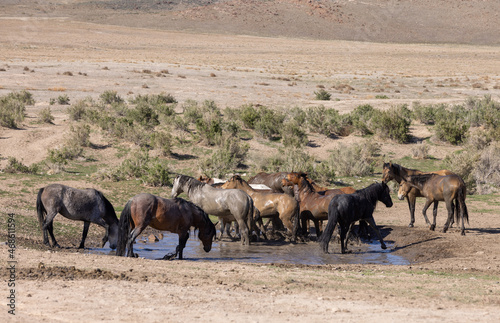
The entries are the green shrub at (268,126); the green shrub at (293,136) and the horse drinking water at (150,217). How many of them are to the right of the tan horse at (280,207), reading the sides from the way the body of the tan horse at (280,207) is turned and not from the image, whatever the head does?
2

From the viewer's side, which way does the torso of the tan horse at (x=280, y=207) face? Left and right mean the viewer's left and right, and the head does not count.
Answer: facing to the left of the viewer

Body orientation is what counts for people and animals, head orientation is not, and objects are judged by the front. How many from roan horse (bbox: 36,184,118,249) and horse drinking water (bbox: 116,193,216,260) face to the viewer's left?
0

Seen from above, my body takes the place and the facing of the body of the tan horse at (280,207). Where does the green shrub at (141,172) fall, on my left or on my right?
on my right

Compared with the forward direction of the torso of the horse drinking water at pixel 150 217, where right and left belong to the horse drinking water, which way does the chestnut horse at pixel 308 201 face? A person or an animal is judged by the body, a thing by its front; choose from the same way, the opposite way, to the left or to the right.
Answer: the opposite way

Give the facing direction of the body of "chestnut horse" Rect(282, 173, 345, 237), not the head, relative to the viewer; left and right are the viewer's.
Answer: facing to the left of the viewer

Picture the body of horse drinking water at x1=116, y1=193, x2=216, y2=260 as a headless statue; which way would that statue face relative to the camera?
to the viewer's right

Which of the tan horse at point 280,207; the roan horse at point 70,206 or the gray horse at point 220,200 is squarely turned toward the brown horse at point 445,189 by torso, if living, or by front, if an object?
the roan horse at point 70,206

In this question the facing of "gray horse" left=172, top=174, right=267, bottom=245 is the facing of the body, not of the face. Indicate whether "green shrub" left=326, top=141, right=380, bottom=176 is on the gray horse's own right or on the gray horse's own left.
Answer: on the gray horse's own right

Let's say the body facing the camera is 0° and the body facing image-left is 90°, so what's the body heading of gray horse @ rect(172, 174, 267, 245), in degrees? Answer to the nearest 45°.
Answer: approximately 90°

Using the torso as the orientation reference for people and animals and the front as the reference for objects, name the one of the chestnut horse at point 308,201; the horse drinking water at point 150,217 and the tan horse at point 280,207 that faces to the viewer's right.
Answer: the horse drinking water

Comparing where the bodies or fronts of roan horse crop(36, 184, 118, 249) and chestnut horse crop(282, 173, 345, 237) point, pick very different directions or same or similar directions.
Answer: very different directions

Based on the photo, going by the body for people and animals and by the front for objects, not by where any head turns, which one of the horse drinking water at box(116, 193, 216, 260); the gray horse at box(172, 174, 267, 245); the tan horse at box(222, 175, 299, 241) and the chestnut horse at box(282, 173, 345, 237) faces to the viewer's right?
the horse drinking water

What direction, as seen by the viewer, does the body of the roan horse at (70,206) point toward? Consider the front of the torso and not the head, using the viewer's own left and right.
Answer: facing to the right of the viewer
